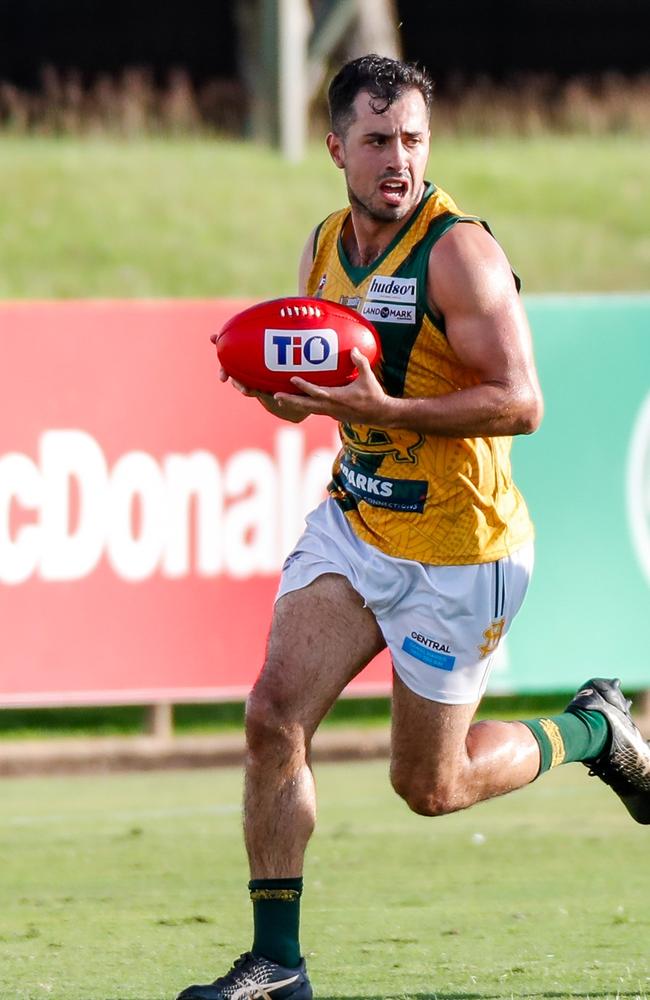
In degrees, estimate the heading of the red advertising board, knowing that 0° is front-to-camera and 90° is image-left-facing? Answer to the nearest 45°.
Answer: approximately 0°

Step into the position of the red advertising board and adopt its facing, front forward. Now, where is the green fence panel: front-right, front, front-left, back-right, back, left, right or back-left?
left
